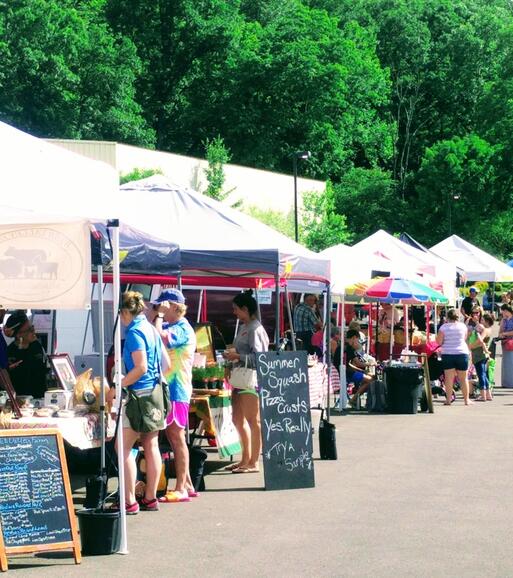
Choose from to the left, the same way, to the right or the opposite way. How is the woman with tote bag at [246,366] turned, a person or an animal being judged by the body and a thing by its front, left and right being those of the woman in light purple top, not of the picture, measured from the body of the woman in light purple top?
to the left

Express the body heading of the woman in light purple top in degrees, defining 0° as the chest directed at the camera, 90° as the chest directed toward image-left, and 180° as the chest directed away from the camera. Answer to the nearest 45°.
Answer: approximately 180°

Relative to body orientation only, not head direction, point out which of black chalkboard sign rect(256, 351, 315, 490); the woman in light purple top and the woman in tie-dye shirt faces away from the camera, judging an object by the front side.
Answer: the woman in light purple top

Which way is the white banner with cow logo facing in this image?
toward the camera

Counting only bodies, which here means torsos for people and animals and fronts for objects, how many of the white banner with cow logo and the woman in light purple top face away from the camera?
1

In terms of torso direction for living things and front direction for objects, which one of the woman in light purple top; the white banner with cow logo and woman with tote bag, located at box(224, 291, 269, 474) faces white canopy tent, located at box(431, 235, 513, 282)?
the woman in light purple top

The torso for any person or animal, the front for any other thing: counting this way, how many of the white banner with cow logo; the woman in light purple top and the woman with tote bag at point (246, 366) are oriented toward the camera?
1

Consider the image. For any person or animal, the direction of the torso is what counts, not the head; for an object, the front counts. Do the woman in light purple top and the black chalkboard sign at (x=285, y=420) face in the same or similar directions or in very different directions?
very different directions

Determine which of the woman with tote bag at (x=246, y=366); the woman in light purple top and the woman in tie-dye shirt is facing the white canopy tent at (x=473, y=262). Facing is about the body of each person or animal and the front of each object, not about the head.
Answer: the woman in light purple top

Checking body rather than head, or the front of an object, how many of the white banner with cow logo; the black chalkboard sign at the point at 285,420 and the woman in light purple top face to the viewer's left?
0

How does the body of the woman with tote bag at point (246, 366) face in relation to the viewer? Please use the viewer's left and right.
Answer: facing to the left of the viewer

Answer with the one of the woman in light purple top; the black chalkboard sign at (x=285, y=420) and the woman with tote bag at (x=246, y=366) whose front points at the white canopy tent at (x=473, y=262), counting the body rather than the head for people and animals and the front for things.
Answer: the woman in light purple top

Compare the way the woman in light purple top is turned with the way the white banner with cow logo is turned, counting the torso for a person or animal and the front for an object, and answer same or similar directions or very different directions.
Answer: very different directions

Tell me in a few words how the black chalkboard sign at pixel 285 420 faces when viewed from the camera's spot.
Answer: facing the viewer

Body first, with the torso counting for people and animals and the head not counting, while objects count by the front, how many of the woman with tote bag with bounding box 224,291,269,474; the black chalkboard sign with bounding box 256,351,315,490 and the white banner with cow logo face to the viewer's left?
1

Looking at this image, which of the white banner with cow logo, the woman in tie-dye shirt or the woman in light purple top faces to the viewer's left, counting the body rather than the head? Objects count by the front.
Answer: the woman in tie-dye shirt
